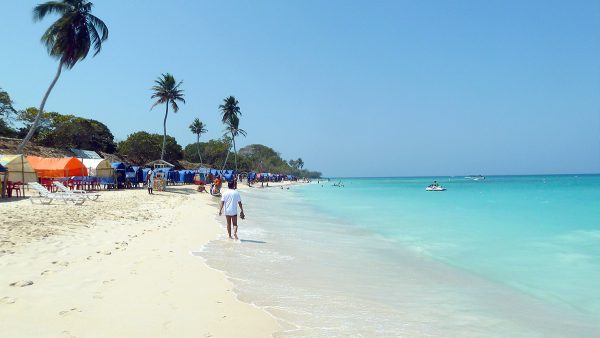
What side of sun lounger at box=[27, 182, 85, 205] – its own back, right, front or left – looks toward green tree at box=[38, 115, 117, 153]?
left

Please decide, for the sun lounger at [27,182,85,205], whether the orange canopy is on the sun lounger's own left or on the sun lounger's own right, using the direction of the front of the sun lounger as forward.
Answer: on the sun lounger's own left

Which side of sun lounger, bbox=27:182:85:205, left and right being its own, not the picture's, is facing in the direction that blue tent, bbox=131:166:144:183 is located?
left

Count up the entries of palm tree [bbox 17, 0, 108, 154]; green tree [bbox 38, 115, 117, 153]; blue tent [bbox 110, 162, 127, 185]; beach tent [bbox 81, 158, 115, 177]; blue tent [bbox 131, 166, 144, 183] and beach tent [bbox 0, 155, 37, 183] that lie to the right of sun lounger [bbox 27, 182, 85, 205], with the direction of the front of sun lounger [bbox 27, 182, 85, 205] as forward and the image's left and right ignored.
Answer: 0

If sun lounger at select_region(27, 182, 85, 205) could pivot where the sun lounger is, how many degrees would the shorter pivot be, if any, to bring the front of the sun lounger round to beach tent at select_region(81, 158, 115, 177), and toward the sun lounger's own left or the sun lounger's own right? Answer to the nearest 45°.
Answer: approximately 90° to the sun lounger's own left

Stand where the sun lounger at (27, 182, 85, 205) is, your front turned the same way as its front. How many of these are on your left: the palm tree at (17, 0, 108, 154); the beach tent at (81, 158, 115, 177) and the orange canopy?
3

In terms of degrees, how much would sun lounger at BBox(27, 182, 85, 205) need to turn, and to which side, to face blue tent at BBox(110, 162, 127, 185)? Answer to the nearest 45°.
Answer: approximately 90° to its left

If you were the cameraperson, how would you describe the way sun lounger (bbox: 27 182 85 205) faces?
facing to the right of the viewer

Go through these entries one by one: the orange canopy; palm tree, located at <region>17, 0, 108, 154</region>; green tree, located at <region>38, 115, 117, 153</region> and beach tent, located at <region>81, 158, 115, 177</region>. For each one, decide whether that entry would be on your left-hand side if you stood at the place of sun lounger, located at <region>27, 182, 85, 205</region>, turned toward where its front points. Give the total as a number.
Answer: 4

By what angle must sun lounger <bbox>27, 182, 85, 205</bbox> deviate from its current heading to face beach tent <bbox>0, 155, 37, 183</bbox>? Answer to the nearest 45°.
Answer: approximately 90° to its left

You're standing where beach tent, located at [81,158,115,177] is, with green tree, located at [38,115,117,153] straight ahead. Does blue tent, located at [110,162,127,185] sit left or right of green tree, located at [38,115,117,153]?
right

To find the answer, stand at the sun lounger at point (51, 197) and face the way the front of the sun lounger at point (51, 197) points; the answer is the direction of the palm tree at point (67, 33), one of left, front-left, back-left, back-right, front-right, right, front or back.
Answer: left

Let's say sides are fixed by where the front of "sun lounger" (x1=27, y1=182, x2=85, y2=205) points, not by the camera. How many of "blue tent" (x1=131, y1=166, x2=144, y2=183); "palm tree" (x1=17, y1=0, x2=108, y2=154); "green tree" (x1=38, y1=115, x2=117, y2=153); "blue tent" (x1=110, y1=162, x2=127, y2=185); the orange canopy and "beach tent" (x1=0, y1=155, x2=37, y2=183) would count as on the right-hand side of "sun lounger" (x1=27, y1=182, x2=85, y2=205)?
0
